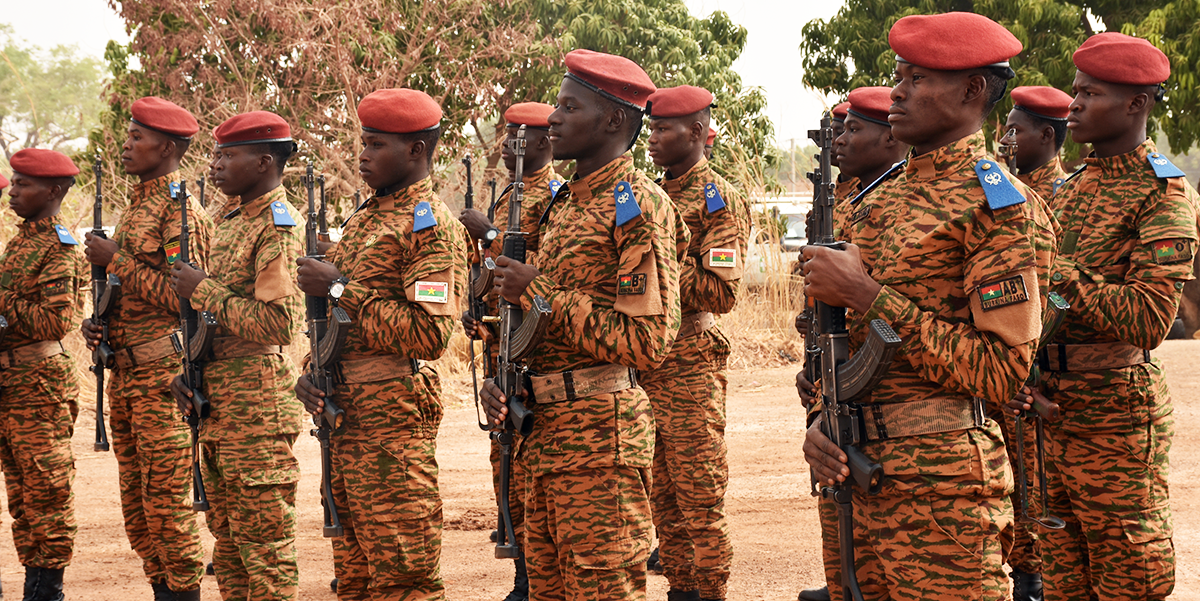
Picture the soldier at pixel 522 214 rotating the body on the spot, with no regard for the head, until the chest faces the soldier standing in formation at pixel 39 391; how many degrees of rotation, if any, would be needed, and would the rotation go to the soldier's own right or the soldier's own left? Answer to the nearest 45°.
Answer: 0° — they already face them

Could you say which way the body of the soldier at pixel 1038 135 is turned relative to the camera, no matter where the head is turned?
to the viewer's left

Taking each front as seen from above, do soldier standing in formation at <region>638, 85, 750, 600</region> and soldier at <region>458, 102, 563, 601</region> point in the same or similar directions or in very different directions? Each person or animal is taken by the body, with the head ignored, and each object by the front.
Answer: same or similar directions

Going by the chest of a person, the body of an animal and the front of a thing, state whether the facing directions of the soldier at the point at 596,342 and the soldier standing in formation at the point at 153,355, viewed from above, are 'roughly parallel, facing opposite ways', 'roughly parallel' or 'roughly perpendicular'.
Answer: roughly parallel

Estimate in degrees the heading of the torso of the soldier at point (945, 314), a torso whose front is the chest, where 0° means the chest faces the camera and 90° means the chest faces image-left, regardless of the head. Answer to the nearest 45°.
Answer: approximately 45°

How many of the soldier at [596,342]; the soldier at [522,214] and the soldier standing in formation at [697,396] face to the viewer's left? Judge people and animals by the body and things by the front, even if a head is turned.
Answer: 3

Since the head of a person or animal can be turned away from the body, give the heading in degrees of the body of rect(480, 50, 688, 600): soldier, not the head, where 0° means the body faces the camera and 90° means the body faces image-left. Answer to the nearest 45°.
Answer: approximately 90°

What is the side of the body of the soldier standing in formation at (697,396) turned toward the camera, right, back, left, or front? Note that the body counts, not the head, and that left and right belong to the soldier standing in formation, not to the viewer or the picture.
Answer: left

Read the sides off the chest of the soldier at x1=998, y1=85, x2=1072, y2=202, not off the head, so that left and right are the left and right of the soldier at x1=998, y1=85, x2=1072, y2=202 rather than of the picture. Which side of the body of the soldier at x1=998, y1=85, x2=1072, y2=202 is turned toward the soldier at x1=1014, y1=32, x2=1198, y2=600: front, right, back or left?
left

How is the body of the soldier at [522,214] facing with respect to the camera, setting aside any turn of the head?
to the viewer's left

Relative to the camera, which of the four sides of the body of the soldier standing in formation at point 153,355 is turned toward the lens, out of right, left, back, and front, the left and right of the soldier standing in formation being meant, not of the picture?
left
